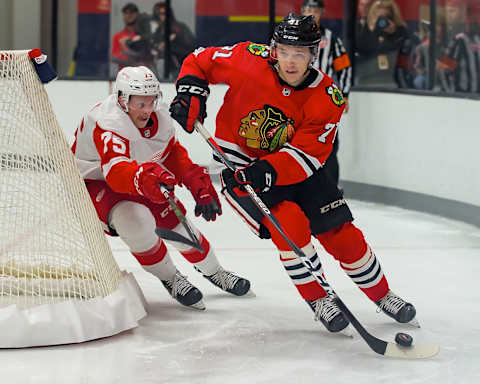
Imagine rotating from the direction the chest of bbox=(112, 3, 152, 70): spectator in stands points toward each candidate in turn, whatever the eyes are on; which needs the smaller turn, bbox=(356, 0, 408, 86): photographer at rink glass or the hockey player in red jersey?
the hockey player in red jersey

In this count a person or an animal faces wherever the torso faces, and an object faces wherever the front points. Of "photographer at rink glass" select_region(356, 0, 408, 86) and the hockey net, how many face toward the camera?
1

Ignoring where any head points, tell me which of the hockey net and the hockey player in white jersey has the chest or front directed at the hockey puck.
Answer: the hockey player in white jersey

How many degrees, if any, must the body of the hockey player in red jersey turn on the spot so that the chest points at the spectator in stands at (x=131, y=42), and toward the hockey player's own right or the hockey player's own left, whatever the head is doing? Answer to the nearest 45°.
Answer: approximately 180°

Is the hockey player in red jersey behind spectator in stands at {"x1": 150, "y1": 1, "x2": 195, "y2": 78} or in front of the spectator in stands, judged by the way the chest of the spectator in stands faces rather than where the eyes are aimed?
in front

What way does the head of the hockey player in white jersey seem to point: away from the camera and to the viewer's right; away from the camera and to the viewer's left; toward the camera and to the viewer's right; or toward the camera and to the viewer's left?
toward the camera and to the viewer's right
